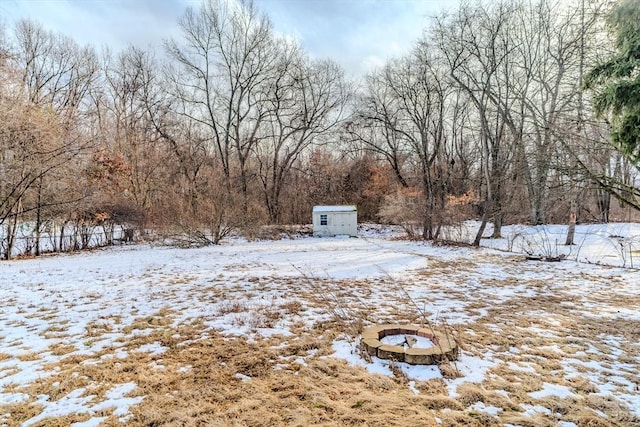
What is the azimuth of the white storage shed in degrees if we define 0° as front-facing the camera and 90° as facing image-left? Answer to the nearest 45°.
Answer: approximately 0°

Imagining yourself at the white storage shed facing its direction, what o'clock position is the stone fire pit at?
The stone fire pit is roughly at 12 o'clock from the white storage shed.

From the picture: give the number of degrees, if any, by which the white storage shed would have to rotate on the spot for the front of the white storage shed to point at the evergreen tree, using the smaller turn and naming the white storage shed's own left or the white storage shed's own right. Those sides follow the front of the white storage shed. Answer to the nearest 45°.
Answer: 0° — it already faces it
